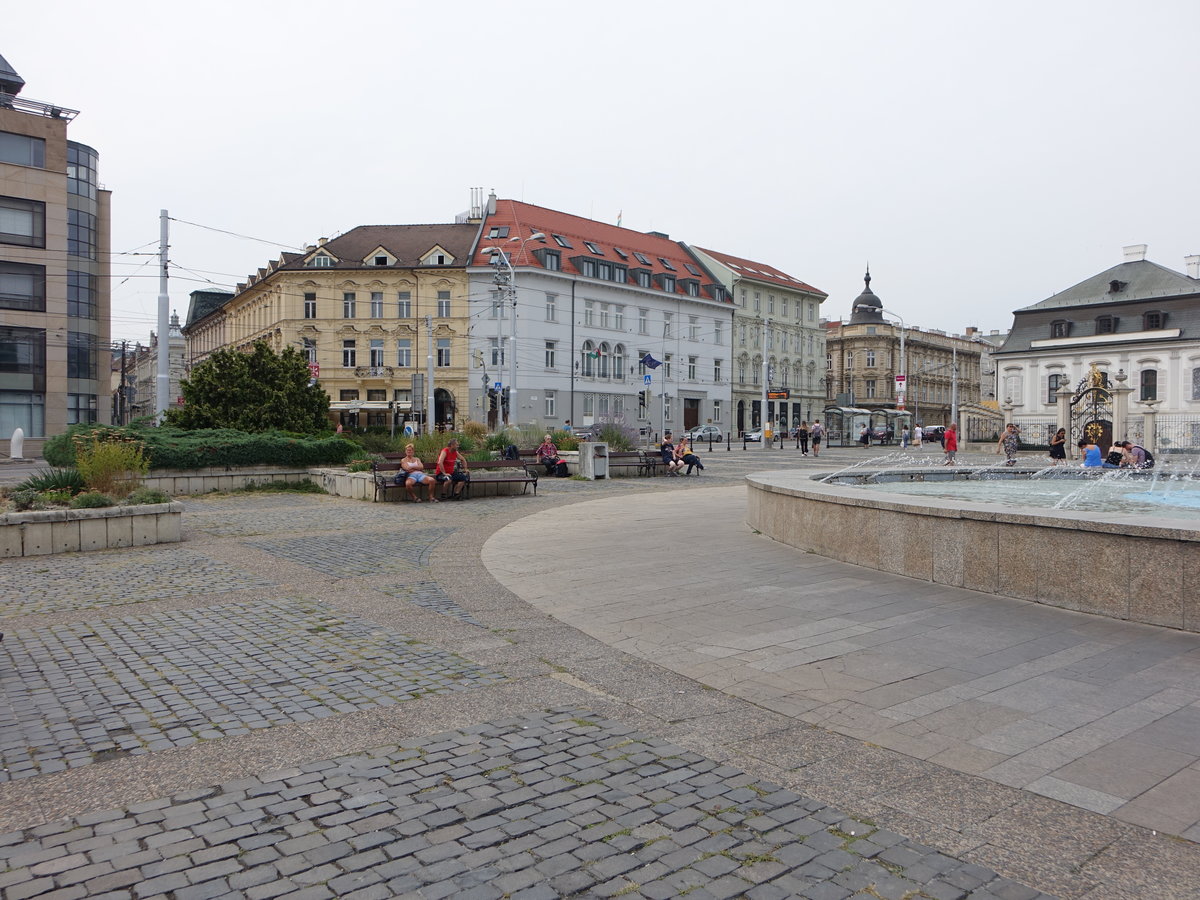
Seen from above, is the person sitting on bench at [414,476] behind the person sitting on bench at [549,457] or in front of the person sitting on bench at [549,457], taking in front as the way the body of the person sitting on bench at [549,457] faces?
in front

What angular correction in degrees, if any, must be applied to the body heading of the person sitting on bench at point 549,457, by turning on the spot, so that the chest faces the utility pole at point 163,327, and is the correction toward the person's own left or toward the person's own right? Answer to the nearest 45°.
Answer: approximately 90° to the person's own right

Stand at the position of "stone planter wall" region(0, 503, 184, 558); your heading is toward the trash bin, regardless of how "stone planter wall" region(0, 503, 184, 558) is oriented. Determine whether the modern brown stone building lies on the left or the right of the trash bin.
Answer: left

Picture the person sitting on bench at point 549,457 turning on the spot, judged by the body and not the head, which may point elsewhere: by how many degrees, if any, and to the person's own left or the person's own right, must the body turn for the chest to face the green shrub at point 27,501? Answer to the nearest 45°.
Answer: approximately 45° to the person's own right

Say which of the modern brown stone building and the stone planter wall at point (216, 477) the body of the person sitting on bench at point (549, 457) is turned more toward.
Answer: the stone planter wall

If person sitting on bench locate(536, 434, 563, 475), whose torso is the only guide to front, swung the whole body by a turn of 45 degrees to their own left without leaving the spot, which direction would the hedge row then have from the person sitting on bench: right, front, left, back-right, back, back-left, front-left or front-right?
right

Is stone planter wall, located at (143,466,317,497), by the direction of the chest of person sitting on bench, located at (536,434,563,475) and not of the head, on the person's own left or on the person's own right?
on the person's own right

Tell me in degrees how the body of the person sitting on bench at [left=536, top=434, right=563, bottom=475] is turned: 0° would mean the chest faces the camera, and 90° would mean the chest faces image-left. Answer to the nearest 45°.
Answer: approximately 0°

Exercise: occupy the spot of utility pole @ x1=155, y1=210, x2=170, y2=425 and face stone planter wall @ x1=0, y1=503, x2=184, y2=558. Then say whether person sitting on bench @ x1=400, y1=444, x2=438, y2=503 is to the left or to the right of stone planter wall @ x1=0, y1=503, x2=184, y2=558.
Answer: left
